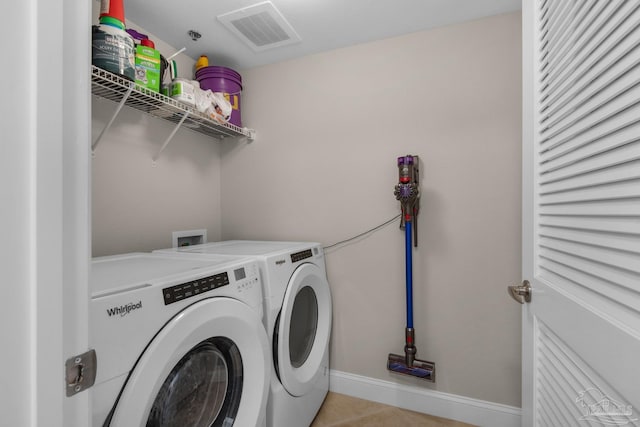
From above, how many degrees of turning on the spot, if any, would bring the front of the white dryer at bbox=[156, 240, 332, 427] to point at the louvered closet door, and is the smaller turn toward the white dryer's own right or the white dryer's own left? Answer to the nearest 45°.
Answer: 0° — it already faces it

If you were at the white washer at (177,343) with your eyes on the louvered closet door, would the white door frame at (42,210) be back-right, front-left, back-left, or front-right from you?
front-right

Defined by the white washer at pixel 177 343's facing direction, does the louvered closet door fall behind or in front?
in front

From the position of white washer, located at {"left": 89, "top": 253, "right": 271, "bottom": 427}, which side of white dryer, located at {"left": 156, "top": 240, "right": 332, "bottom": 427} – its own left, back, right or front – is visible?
right

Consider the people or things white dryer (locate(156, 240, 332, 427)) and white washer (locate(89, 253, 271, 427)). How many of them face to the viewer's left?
0

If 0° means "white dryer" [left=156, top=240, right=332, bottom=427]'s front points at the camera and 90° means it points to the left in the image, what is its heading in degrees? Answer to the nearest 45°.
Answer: approximately 315°

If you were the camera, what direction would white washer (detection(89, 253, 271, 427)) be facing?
facing the viewer and to the right of the viewer

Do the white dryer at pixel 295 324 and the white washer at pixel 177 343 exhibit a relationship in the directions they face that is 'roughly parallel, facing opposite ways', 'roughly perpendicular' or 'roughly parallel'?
roughly parallel

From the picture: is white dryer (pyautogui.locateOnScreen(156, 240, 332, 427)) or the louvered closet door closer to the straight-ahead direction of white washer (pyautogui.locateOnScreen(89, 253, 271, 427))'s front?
the louvered closet door

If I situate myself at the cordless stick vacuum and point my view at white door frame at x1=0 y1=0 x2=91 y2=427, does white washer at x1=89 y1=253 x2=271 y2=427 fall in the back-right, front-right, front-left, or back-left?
front-right
